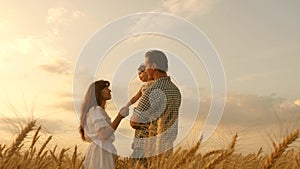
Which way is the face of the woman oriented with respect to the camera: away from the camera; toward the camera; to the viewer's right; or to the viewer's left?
to the viewer's right

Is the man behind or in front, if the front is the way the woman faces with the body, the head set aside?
in front

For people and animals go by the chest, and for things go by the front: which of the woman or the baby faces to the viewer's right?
the woman

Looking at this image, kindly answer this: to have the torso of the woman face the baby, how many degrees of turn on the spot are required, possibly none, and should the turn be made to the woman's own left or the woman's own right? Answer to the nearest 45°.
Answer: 0° — they already face them

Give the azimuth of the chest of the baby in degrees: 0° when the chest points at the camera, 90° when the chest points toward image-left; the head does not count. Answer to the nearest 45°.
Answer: approximately 45°

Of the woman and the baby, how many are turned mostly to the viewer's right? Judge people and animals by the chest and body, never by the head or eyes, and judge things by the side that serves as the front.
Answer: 1

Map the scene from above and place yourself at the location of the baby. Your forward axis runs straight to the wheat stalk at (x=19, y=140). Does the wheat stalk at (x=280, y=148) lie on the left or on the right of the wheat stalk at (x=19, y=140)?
left

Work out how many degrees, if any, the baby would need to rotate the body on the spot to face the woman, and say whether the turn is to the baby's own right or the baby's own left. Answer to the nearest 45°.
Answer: approximately 45° to the baby's own right

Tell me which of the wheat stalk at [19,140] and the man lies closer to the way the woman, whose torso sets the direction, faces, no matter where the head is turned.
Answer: the man

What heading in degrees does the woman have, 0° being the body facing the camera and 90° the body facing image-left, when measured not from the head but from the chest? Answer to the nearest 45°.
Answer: approximately 270°

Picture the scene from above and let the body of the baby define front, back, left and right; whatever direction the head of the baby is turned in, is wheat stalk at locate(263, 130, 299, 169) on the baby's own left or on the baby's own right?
on the baby's own left
